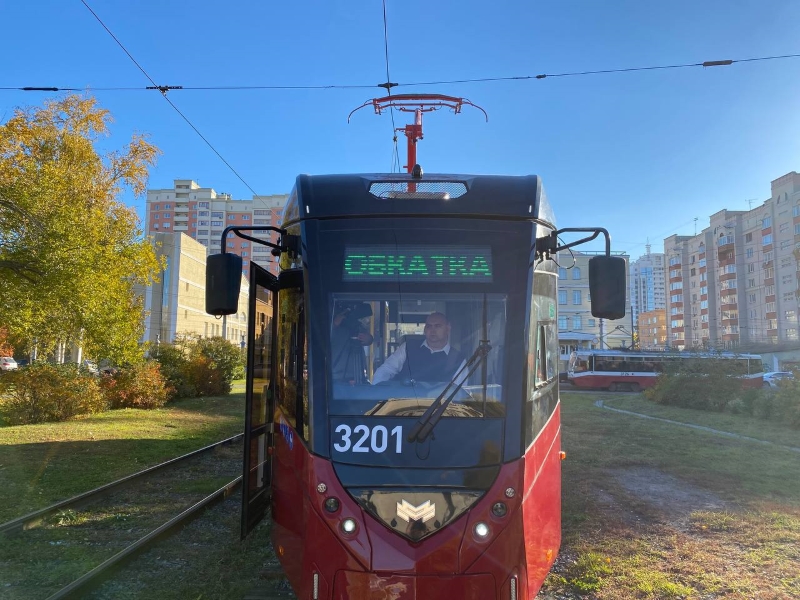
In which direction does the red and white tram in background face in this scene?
to the viewer's left

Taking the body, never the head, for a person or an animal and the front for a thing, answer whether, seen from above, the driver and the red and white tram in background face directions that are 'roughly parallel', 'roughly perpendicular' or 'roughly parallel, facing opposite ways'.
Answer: roughly perpendicular

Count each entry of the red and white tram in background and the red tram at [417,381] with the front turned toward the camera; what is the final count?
1

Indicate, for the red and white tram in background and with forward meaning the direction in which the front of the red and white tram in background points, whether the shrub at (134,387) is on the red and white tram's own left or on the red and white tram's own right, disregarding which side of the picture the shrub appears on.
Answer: on the red and white tram's own left

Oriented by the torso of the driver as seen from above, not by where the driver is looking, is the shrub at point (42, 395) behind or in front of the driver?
behind

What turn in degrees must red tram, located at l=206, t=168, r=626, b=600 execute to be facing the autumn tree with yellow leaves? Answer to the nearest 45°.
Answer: approximately 135° to its right

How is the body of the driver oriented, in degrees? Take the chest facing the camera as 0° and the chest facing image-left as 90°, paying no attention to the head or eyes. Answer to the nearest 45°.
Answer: approximately 0°

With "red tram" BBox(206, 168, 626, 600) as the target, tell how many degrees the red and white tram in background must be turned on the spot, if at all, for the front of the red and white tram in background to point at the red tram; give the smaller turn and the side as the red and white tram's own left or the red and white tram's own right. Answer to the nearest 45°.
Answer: approximately 90° to the red and white tram's own left

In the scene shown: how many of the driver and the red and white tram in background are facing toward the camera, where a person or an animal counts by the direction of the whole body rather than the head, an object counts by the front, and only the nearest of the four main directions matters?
1

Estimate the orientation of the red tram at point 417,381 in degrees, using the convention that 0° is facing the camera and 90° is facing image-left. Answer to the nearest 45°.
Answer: approximately 0°
